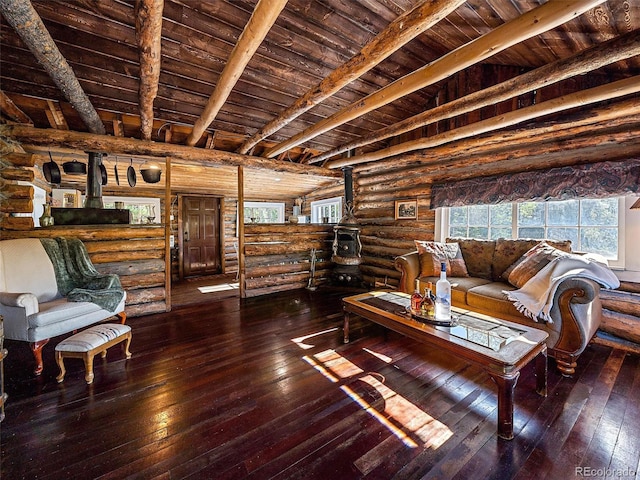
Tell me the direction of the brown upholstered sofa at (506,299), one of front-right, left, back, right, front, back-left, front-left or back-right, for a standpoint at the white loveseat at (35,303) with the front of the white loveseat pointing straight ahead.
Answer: front

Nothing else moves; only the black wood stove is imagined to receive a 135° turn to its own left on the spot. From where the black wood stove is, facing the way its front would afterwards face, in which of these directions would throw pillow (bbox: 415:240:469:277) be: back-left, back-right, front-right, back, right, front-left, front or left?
right

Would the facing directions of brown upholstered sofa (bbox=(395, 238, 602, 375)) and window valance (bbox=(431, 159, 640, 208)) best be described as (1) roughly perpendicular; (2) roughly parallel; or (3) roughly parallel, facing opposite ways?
roughly parallel

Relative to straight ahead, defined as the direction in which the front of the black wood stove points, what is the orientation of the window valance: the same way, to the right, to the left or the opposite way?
to the right

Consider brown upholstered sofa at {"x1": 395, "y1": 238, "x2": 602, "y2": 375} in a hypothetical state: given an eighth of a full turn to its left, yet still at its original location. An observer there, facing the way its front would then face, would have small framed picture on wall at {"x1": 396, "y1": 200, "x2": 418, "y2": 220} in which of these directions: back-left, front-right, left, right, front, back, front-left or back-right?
back-right

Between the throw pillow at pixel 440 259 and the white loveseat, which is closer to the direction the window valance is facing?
the white loveseat

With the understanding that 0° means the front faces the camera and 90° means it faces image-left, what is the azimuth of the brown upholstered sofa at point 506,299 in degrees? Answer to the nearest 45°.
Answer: approximately 45°

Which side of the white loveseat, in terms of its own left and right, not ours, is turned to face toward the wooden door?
left

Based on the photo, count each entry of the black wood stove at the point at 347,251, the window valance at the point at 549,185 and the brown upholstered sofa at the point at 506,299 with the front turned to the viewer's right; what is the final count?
0

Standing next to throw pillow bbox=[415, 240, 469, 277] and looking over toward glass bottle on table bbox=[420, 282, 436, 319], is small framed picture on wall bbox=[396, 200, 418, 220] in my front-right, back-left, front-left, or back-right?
back-right

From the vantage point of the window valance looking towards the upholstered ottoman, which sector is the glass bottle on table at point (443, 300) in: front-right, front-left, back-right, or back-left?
front-left

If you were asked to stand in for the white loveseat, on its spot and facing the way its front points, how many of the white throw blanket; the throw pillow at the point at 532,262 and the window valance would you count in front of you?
3

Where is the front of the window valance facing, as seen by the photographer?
facing the viewer and to the left of the viewer

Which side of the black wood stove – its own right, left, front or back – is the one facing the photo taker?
front

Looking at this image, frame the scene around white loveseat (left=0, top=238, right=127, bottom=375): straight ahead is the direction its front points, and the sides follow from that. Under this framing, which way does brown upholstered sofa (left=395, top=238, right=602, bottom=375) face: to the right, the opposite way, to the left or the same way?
the opposite way

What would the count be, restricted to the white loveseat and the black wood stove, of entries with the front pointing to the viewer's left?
0
